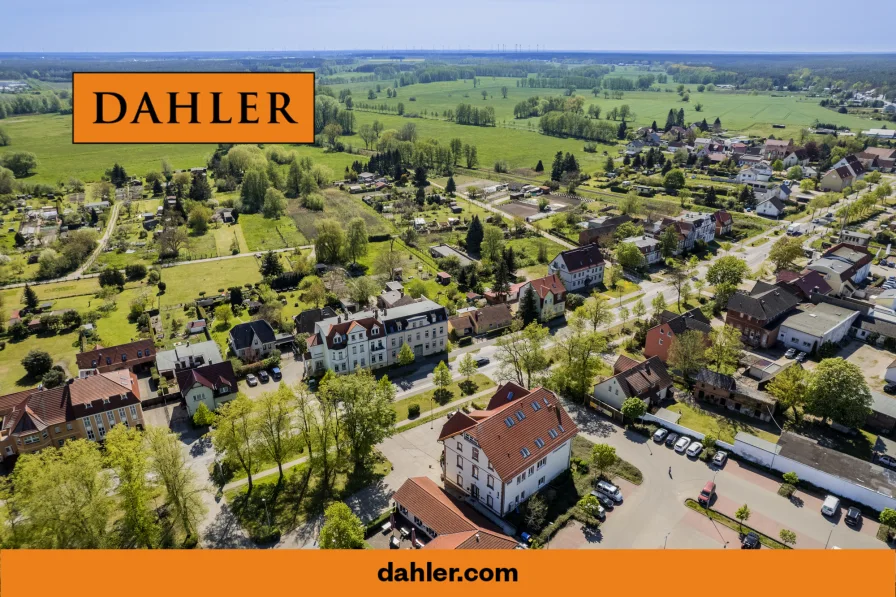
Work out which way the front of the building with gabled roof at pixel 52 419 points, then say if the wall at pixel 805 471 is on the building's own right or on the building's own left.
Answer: on the building's own left

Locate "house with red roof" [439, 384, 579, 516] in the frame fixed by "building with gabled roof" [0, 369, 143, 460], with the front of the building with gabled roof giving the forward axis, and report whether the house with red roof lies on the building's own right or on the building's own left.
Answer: on the building's own left

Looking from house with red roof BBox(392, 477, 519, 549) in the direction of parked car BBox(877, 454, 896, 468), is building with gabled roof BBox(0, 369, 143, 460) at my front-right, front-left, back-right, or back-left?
back-left

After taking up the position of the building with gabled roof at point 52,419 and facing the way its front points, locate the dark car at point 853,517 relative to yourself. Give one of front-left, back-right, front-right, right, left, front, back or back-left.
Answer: front-left
